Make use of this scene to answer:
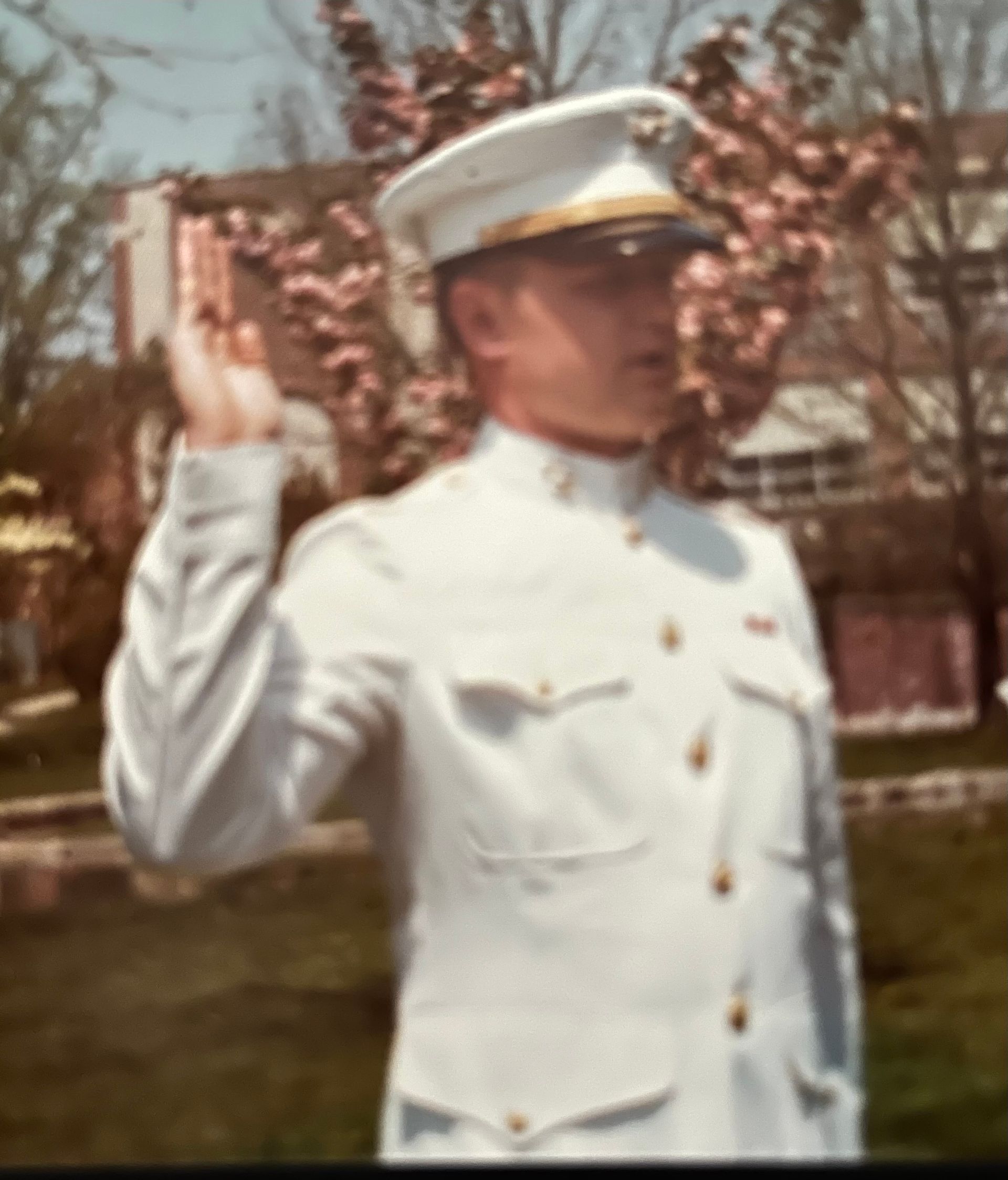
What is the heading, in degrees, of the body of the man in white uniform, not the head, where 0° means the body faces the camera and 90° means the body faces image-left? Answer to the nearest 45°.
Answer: approximately 315°
